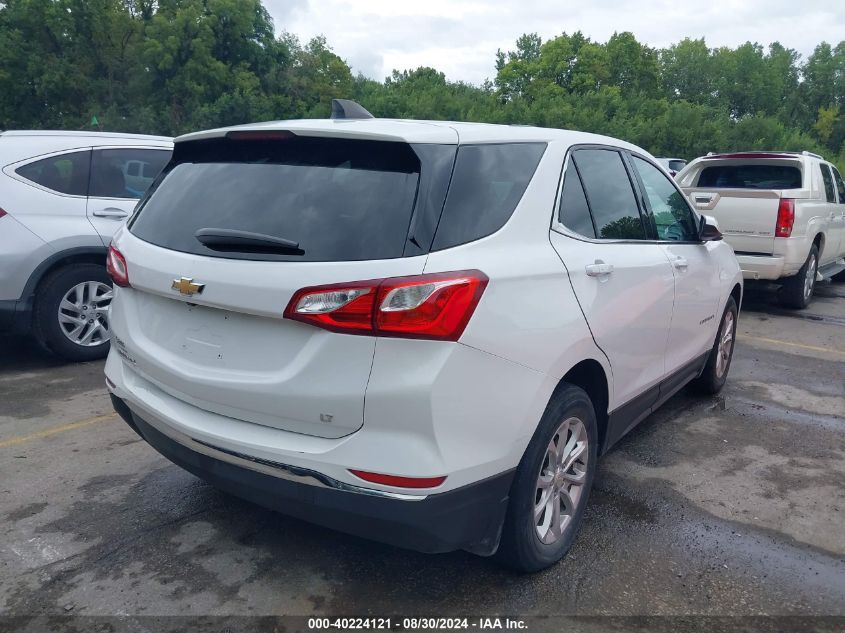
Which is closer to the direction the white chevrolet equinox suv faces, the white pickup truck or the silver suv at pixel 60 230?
the white pickup truck

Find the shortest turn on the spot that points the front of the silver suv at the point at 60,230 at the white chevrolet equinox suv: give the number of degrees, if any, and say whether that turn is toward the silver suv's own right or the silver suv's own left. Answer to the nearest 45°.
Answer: approximately 90° to the silver suv's own right

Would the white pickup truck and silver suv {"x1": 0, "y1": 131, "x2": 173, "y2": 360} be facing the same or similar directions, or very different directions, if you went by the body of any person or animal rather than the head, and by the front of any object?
same or similar directions

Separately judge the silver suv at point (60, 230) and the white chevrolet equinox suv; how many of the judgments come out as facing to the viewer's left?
0

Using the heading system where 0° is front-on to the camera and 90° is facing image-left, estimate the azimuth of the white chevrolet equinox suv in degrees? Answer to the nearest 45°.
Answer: approximately 225°

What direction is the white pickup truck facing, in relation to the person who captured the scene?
facing away from the viewer and to the right of the viewer

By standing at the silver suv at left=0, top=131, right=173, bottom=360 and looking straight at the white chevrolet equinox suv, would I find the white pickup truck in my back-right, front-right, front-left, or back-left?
front-left

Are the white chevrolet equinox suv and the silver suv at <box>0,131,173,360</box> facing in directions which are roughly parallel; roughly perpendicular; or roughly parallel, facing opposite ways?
roughly parallel

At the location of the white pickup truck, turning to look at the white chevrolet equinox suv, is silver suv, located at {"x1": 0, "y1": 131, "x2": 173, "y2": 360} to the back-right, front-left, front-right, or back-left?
front-right

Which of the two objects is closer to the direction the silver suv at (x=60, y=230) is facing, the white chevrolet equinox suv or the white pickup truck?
the white pickup truck

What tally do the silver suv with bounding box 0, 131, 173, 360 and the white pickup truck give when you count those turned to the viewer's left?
0

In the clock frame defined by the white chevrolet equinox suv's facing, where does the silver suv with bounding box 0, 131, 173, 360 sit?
The silver suv is roughly at 9 o'clock from the white chevrolet equinox suv.

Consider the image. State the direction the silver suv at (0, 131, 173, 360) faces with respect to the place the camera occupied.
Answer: facing to the right of the viewer

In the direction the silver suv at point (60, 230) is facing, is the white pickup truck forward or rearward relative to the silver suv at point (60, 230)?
forward

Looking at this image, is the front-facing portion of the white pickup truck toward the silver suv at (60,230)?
no

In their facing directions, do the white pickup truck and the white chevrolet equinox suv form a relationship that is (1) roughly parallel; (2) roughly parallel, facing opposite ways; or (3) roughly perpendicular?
roughly parallel
